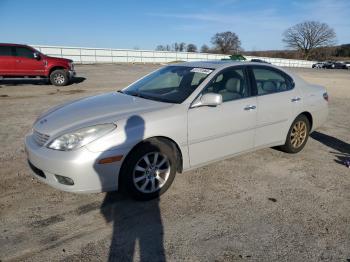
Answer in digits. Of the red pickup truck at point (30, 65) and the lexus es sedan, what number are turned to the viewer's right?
1

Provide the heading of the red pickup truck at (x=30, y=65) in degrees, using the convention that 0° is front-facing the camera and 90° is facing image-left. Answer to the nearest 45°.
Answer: approximately 270°

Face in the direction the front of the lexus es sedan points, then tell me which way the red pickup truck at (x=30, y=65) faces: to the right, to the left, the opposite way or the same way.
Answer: the opposite way

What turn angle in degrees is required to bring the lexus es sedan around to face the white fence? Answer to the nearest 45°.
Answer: approximately 135° to its right

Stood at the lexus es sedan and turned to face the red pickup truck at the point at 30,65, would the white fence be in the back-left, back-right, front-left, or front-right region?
front-right

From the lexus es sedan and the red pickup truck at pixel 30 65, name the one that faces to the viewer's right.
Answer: the red pickup truck

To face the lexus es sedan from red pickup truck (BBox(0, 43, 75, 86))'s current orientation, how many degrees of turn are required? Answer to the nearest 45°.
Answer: approximately 90° to its right

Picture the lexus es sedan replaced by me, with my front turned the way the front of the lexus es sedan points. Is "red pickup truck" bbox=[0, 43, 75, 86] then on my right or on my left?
on my right

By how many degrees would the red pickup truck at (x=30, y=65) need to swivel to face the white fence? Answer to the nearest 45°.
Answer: approximately 90° to its left

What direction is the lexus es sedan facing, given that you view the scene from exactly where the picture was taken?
facing the viewer and to the left of the viewer

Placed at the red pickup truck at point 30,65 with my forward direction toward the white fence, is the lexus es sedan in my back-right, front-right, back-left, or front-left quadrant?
back-right
